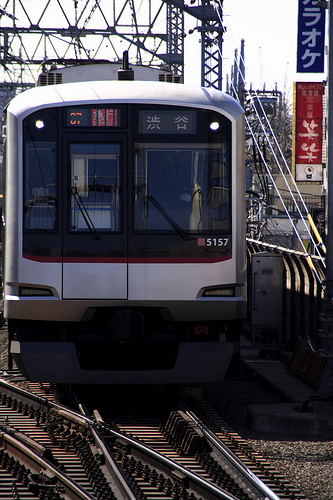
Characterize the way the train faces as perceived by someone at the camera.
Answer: facing the viewer

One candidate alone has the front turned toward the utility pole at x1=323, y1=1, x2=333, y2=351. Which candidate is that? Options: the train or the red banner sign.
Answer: the red banner sign

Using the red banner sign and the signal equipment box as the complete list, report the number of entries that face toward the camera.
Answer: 2

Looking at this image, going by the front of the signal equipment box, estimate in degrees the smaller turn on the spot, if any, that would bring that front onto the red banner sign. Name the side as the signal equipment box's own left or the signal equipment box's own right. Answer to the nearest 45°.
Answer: approximately 180°

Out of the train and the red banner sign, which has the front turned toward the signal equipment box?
the red banner sign

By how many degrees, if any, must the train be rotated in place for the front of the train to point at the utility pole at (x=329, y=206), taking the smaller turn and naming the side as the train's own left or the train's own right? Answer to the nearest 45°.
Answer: approximately 90° to the train's own left

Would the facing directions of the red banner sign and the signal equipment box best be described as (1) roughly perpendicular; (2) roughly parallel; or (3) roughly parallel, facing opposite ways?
roughly parallel

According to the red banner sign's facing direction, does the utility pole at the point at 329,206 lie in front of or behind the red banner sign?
in front

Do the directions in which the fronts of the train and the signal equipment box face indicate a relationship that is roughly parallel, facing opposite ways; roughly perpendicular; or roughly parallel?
roughly parallel

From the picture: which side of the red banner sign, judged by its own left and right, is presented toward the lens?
front

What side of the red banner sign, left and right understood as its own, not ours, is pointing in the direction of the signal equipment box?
front

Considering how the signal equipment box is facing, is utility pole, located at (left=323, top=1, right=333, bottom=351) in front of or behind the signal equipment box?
in front
